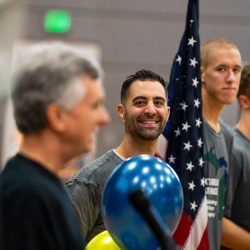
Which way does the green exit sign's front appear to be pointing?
toward the camera

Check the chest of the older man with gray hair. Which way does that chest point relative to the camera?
to the viewer's right

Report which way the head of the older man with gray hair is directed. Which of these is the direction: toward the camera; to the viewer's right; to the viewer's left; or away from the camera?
to the viewer's right

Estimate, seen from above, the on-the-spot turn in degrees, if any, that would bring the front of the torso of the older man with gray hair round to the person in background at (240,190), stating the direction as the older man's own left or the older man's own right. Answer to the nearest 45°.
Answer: approximately 45° to the older man's own left

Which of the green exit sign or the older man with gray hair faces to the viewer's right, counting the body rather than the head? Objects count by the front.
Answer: the older man with gray hair

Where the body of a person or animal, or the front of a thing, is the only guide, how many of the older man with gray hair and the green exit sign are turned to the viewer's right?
1

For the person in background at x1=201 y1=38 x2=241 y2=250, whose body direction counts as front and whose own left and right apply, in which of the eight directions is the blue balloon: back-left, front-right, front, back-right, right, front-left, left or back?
front-right

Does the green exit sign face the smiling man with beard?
yes

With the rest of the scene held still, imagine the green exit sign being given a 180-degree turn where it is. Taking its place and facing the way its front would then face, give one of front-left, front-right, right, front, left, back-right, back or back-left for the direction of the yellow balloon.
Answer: back
